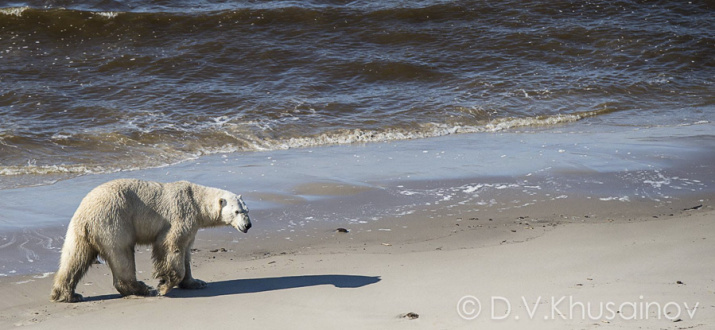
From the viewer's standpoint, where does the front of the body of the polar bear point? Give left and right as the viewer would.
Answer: facing to the right of the viewer

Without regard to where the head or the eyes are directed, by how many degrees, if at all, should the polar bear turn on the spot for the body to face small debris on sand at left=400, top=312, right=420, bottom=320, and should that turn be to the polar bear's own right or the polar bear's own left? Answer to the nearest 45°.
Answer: approximately 45° to the polar bear's own right
